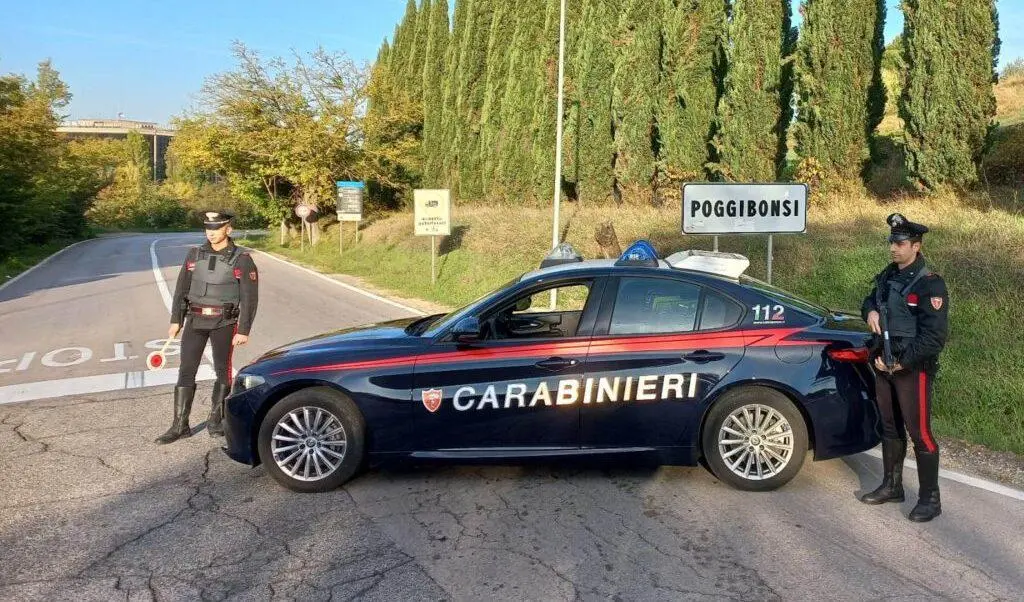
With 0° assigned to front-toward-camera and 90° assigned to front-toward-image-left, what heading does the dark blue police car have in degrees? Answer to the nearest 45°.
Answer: approximately 90°

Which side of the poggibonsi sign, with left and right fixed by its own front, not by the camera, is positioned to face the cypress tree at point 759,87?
back

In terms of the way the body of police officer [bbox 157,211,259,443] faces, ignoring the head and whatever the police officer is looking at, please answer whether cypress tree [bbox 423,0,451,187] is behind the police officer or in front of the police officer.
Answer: behind

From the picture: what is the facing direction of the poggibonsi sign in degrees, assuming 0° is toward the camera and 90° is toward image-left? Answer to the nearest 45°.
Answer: approximately 0°

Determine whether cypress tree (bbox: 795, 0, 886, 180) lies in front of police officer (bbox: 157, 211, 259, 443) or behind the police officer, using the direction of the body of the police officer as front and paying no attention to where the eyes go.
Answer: behind

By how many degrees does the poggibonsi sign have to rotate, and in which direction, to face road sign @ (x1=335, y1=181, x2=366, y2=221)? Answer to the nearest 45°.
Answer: approximately 135° to its right

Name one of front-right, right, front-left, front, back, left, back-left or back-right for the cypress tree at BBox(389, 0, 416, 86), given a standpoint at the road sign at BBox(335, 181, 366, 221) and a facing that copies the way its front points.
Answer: back

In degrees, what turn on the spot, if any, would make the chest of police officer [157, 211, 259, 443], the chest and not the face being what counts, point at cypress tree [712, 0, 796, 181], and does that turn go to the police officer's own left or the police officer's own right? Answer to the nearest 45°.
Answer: approximately 180°

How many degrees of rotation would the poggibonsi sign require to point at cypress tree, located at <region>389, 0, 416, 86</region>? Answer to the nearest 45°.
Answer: approximately 135° to its right

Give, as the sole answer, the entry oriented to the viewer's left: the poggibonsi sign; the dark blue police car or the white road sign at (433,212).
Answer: the dark blue police car

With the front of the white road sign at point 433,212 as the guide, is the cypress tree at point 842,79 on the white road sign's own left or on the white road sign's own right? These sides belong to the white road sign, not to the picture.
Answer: on the white road sign's own left

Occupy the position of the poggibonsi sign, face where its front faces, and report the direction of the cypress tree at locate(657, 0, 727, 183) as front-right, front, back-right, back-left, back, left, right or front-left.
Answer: back

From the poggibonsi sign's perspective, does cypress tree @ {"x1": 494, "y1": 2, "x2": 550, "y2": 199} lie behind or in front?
behind
